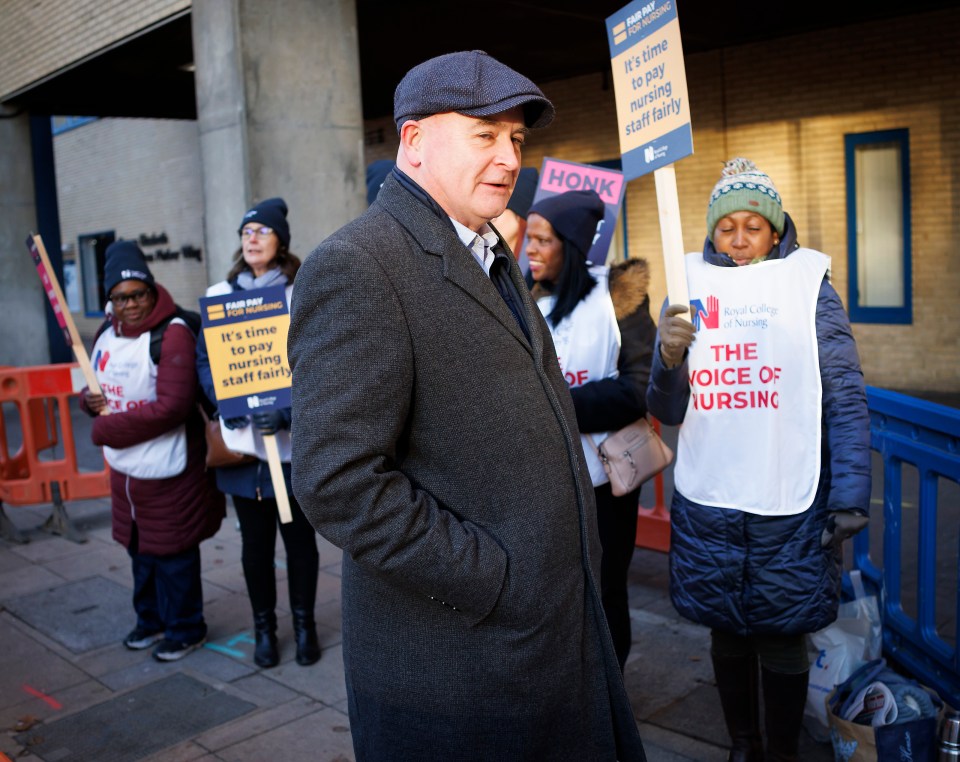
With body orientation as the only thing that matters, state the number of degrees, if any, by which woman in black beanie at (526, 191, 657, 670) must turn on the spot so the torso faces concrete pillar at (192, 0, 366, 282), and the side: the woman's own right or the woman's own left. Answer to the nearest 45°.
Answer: approximately 90° to the woman's own right

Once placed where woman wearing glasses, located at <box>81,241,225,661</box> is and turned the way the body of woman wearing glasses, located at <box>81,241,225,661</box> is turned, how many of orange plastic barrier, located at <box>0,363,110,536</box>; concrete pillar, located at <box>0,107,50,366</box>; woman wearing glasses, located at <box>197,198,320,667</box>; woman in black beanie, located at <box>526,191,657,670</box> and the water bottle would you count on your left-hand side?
3

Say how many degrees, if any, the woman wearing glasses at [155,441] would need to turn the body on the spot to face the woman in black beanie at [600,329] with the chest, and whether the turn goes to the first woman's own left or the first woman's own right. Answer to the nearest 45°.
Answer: approximately 90° to the first woman's own left

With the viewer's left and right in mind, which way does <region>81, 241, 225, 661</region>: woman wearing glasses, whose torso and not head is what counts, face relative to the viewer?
facing the viewer and to the left of the viewer

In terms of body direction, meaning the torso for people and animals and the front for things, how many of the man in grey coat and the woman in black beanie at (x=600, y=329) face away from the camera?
0

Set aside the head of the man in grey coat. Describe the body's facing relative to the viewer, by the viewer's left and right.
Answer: facing the viewer and to the right of the viewer

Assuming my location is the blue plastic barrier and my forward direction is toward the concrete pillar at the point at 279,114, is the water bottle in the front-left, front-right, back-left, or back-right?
back-left

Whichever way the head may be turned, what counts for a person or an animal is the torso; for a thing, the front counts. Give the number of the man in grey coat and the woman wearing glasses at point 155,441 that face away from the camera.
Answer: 0
